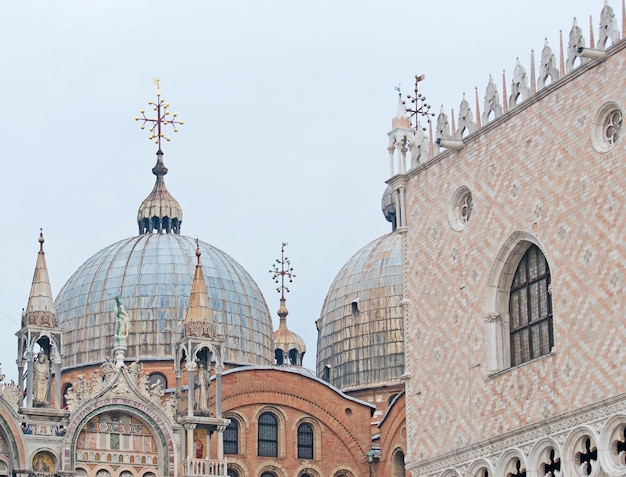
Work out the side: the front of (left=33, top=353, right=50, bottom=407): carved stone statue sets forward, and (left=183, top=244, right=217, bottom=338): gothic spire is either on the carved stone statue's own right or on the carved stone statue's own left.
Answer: on the carved stone statue's own left

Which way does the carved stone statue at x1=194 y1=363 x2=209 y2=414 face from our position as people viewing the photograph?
facing the viewer and to the left of the viewer

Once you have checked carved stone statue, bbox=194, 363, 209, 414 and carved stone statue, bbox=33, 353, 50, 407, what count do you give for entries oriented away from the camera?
0

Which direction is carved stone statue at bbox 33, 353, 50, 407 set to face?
toward the camera
